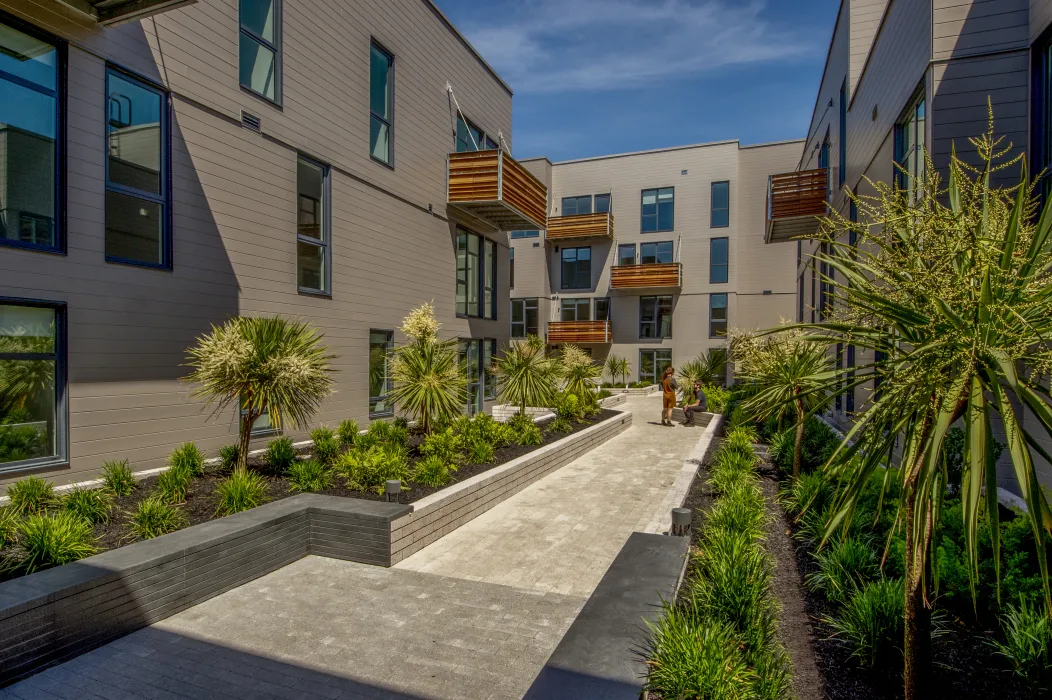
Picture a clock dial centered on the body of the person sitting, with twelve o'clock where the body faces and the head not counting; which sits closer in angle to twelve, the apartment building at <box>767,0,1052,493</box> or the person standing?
the person standing

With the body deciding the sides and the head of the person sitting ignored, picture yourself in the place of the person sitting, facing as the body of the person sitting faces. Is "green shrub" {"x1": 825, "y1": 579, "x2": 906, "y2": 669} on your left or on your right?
on your left

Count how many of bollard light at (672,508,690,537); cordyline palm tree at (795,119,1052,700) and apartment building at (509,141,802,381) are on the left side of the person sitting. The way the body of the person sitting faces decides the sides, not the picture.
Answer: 2

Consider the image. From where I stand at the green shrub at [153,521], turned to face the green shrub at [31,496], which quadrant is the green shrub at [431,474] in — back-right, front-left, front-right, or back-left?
back-right

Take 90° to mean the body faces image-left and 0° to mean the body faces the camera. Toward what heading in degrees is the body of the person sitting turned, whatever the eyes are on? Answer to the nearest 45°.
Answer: approximately 90°

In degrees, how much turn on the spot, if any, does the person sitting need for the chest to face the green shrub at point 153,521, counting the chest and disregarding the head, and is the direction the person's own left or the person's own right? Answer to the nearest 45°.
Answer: approximately 90° to the person's own left

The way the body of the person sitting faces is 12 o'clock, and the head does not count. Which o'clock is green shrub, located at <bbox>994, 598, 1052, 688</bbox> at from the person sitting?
The green shrub is roughly at 9 o'clock from the person sitting.

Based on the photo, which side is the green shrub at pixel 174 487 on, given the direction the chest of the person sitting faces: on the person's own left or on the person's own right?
on the person's own left

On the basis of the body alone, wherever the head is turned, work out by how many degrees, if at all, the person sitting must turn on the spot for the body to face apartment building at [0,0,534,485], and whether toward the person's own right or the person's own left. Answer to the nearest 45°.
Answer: approximately 45° to the person's own left

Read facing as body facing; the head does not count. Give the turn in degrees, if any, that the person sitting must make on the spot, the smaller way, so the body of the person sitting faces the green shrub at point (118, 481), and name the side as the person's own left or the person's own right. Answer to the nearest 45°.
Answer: approximately 45° to the person's own left

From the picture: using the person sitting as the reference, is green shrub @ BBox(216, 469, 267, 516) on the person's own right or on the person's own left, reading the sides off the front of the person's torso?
on the person's own left

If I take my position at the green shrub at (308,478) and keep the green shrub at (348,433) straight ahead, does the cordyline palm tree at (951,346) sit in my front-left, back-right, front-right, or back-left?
back-right

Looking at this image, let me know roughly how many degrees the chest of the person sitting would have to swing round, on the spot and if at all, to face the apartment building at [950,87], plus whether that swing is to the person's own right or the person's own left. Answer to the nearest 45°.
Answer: approximately 90° to the person's own left

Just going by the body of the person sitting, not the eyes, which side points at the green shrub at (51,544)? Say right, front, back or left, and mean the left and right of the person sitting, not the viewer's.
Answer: left
